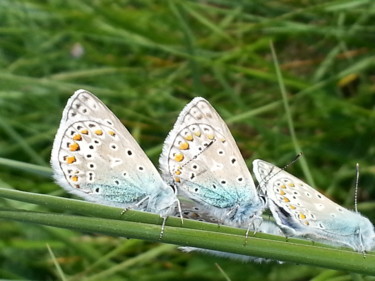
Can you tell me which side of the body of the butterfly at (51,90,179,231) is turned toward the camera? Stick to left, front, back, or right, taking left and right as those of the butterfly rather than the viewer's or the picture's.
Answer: right

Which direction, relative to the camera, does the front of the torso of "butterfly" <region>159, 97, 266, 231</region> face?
to the viewer's right

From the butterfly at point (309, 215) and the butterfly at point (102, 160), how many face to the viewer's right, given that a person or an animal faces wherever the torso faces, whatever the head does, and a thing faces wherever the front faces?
2

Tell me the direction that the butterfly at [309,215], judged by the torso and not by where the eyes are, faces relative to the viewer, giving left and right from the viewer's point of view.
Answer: facing to the right of the viewer

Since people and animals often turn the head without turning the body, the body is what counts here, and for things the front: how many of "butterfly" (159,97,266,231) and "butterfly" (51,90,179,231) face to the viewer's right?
2
